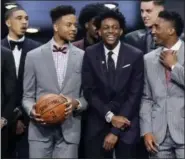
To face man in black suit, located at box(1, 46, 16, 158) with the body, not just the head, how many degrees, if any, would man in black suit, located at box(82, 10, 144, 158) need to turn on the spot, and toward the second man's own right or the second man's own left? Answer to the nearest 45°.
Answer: approximately 90° to the second man's own right

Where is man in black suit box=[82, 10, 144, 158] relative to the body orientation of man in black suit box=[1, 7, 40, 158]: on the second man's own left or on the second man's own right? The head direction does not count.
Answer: on the second man's own left

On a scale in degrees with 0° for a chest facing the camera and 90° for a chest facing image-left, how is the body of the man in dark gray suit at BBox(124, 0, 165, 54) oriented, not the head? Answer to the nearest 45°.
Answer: approximately 45°

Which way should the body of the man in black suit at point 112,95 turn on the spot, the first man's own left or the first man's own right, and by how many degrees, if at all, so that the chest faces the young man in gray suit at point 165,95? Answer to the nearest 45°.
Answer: approximately 90° to the first man's own left

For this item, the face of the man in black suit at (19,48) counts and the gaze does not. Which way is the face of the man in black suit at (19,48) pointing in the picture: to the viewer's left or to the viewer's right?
to the viewer's right

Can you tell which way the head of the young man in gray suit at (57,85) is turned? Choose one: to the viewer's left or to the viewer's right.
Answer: to the viewer's right
